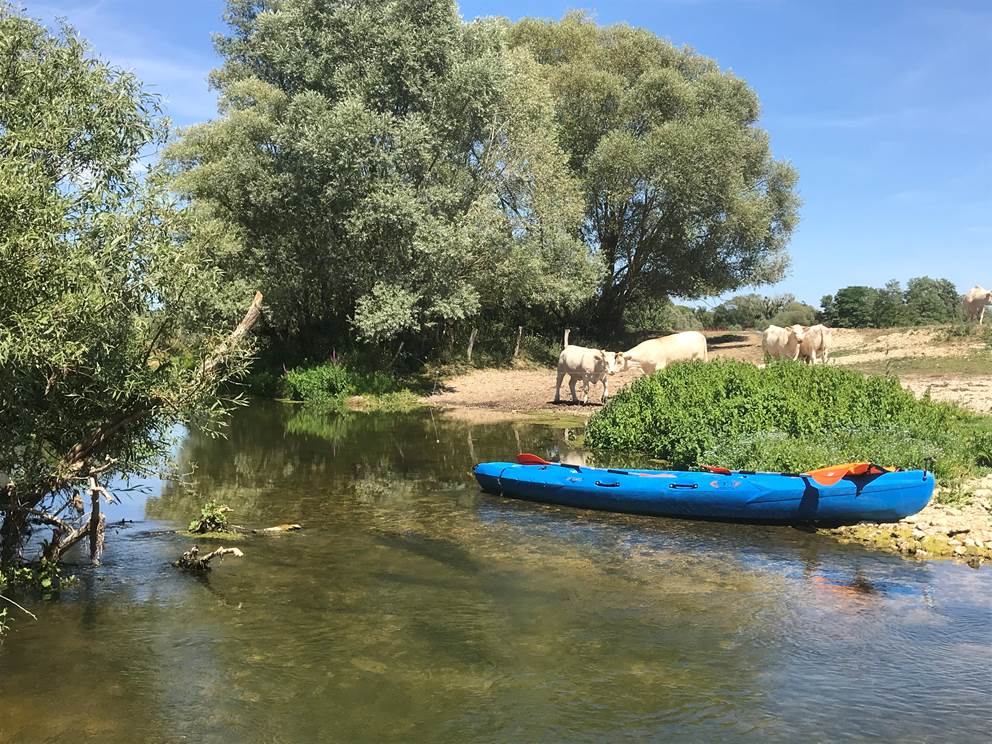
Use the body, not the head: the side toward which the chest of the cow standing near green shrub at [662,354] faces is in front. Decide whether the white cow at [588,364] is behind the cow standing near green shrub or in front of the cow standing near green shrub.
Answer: in front

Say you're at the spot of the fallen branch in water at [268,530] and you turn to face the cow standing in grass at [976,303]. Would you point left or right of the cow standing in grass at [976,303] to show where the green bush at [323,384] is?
left

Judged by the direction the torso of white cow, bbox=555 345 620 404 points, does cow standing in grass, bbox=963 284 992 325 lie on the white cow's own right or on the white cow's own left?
on the white cow's own left

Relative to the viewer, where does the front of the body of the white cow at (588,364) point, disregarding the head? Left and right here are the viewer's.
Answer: facing the viewer and to the right of the viewer

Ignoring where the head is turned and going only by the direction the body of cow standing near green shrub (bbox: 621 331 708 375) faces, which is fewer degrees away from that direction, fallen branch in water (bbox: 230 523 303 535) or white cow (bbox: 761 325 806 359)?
the fallen branch in water

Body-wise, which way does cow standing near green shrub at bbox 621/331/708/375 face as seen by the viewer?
to the viewer's left

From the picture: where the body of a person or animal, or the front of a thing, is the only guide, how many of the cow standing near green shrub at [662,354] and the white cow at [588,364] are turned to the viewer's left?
1

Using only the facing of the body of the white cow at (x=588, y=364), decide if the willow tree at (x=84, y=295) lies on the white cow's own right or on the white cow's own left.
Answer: on the white cow's own right

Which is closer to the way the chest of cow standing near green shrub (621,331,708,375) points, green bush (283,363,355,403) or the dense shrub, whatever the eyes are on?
the green bush
